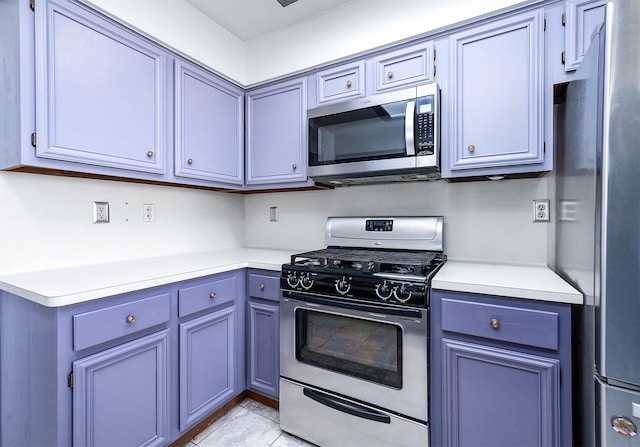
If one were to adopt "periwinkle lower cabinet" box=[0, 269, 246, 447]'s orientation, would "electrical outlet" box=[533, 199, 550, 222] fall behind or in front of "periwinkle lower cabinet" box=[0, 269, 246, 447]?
in front

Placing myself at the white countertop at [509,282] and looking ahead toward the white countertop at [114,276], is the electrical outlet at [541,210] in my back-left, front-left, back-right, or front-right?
back-right

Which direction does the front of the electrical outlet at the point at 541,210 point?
toward the camera

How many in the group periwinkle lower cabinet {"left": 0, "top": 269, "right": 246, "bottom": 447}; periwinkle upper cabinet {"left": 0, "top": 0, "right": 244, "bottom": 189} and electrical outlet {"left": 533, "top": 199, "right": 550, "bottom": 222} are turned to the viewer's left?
0

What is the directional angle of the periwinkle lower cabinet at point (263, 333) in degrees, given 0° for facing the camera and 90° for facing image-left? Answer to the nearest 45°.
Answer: approximately 45°

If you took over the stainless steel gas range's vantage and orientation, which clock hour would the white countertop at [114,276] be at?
The white countertop is roughly at 1 o'clock from the stainless steel gas range.

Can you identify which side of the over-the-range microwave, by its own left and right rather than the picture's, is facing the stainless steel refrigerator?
left

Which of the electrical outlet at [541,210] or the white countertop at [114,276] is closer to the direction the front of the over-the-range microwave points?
the white countertop

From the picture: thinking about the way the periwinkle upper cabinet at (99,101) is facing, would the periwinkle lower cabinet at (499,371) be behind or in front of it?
in front

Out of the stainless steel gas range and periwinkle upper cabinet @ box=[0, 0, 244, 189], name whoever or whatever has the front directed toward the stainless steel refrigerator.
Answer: the periwinkle upper cabinet

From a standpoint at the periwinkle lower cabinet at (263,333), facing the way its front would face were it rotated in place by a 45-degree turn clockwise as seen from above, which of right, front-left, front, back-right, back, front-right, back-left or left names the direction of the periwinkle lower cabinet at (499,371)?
back-left

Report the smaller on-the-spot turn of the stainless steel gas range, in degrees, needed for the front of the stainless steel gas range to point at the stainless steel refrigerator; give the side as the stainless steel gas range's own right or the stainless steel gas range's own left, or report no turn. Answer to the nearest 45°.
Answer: approximately 90° to the stainless steel gas range's own left

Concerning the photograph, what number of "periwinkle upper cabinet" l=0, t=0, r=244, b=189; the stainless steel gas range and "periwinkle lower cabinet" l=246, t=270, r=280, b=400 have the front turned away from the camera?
0

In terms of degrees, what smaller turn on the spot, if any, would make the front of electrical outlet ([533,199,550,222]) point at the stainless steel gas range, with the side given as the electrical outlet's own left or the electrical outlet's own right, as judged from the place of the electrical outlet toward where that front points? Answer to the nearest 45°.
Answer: approximately 45° to the electrical outlet's own right
